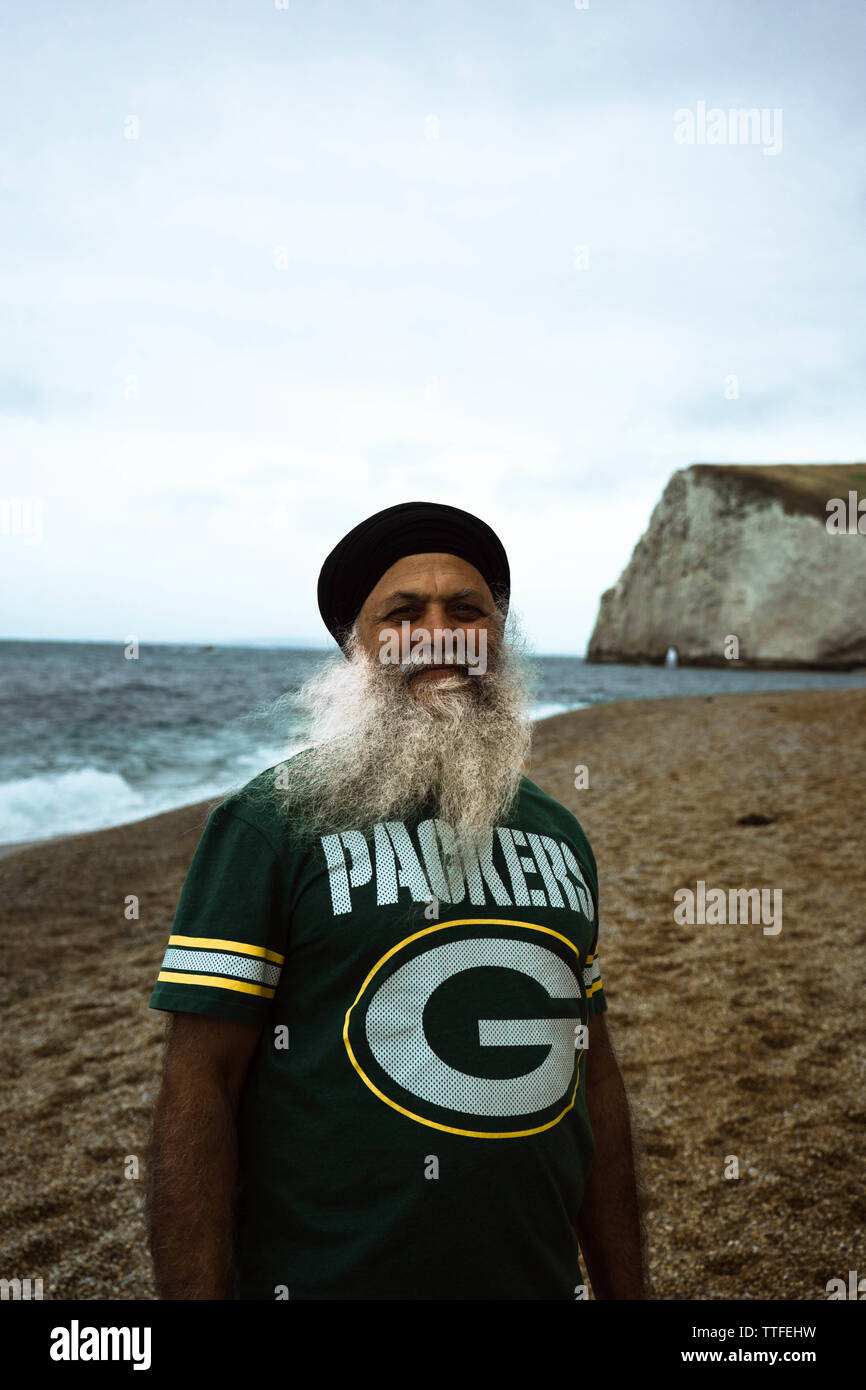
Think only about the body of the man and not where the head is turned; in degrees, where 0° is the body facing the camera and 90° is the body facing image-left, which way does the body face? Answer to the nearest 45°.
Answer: approximately 315°
